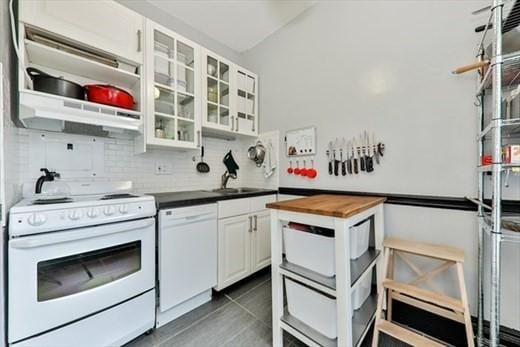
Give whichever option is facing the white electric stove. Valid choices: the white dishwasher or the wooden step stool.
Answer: the wooden step stool

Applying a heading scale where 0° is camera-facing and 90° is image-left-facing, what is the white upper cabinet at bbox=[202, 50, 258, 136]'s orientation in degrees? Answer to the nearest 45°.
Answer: approximately 315°

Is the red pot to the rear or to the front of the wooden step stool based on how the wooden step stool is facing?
to the front
